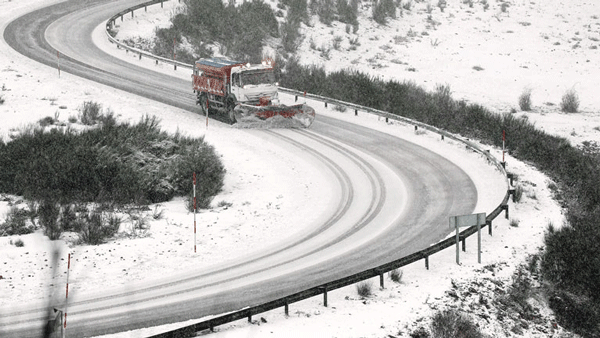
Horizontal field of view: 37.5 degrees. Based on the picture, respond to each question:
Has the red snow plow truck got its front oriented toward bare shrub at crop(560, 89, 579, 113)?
no

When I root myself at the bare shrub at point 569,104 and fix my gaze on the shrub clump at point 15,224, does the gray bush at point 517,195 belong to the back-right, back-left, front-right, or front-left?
front-left

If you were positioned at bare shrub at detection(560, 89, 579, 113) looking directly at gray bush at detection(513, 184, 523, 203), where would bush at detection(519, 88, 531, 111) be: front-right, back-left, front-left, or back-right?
front-right

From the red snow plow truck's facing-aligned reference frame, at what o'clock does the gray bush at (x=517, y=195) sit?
The gray bush is roughly at 12 o'clock from the red snow plow truck.

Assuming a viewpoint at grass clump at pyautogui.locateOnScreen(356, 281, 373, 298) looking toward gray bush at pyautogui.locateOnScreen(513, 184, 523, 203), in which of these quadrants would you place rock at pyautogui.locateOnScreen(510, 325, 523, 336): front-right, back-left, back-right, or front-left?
front-right

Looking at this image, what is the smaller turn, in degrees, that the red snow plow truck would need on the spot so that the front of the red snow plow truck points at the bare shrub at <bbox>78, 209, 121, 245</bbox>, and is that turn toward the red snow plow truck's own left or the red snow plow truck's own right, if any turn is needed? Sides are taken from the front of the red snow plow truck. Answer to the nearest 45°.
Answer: approximately 45° to the red snow plow truck's own right

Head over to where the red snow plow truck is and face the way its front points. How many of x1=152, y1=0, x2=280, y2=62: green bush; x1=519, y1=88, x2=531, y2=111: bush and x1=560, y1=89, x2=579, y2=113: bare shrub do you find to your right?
0

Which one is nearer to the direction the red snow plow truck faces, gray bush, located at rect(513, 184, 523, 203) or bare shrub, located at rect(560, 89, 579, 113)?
the gray bush

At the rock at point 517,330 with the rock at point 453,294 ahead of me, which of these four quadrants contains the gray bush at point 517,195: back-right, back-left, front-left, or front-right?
front-right

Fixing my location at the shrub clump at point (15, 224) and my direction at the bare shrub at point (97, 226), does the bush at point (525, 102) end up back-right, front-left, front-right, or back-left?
front-left

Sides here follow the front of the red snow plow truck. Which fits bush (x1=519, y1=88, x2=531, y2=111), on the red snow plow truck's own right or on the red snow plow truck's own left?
on the red snow plow truck's own left

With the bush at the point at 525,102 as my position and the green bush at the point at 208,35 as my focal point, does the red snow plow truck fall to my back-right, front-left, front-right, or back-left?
front-left

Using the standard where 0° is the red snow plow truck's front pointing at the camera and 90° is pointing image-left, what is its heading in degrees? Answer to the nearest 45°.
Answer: approximately 315°

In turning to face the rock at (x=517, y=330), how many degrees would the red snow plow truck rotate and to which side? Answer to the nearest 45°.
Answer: approximately 45° to its right

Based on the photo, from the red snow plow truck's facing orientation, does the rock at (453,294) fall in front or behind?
in front

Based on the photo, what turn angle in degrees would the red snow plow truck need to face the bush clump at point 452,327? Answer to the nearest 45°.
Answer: approximately 45° to its right
